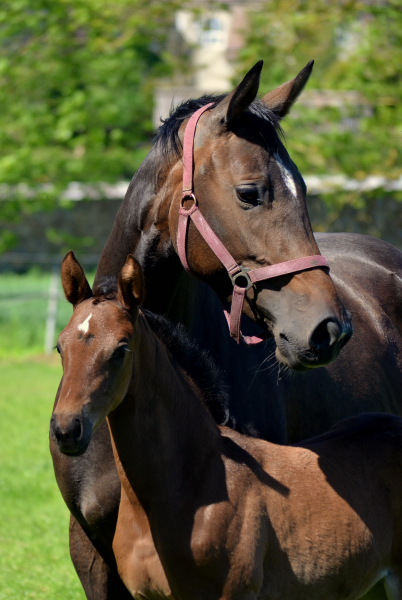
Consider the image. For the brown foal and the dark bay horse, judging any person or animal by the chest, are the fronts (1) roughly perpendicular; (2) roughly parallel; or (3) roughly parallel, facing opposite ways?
roughly parallel

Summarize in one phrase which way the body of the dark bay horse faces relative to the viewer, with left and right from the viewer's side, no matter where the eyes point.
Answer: facing the viewer and to the left of the viewer

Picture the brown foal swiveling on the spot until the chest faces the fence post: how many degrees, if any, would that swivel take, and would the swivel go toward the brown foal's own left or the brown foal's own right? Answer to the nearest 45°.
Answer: approximately 135° to the brown foal's own right

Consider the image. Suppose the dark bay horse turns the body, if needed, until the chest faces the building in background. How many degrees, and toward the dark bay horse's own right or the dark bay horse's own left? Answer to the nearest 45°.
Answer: approximately 135° to the dark bay horse's own right

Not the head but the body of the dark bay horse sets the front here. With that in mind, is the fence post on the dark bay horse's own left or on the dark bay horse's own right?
on the dark bay horse's own right

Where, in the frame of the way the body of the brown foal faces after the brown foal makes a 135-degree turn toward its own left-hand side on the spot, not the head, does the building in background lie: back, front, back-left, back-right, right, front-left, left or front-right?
left
